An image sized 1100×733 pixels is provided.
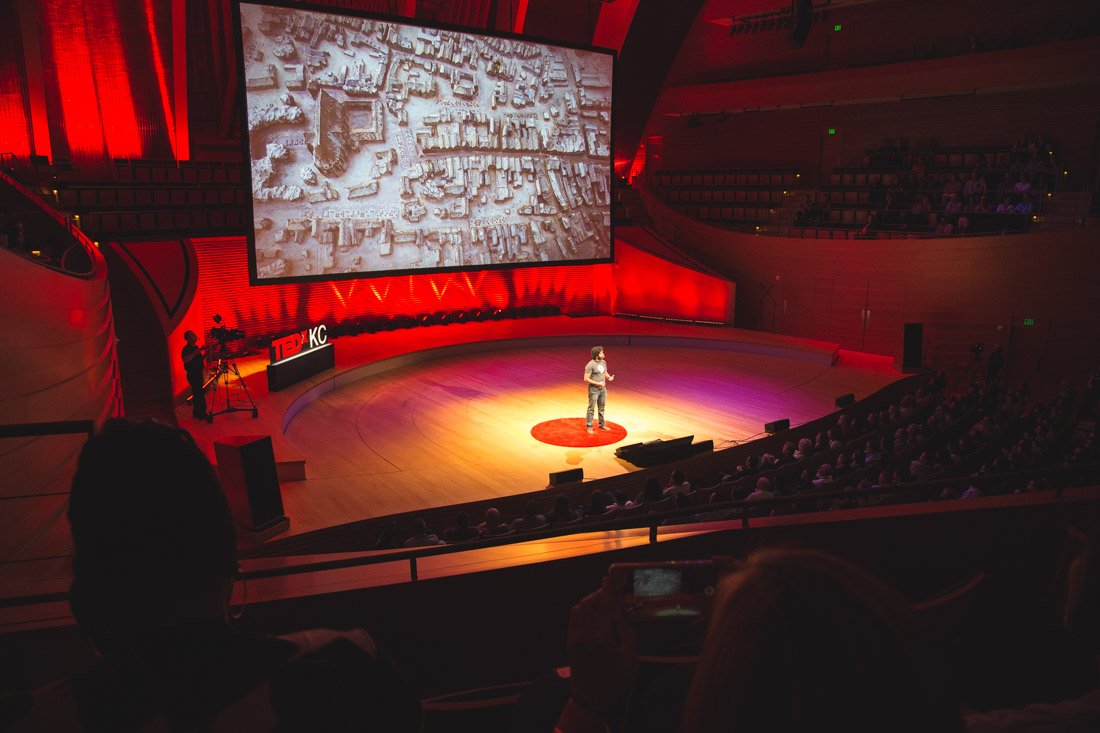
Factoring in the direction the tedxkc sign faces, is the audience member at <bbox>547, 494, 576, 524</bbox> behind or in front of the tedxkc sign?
in front

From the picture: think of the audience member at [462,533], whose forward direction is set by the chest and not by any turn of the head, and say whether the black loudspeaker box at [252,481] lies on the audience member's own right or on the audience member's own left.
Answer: on the audience member's own left

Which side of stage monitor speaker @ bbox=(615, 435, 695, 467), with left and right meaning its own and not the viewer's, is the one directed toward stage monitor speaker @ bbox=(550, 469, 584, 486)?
left

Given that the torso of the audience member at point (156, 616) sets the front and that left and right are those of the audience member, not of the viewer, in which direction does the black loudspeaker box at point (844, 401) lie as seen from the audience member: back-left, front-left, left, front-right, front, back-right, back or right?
front-right

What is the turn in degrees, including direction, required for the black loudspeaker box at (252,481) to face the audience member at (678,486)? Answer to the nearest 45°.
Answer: approximately 45° to its left

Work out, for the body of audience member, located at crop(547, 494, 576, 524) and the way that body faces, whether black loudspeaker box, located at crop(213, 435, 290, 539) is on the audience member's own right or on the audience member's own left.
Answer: on the audience member's own left

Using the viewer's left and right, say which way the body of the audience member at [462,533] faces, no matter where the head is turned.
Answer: facing away from the viewer

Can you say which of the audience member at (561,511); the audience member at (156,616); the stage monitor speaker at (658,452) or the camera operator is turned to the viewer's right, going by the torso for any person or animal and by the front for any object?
the camera operator

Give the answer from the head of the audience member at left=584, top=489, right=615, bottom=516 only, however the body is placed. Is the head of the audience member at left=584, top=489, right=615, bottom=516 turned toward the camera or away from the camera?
away from the camera

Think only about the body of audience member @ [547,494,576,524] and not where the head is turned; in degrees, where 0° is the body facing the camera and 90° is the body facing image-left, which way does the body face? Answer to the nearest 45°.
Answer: approximately 180°

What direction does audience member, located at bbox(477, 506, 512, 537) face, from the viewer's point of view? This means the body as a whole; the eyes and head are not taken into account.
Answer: away from the camera

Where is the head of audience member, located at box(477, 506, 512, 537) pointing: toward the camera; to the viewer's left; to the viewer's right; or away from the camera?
away from the camera

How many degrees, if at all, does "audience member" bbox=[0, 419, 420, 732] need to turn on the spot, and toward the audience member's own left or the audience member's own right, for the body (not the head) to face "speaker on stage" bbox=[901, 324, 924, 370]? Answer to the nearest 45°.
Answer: approximately 45° to the audience member's own right

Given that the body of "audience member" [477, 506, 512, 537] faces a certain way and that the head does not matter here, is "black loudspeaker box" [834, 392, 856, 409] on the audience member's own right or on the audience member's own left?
on the audience member's own right

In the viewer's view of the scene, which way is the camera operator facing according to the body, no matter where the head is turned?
to the viewer's right
